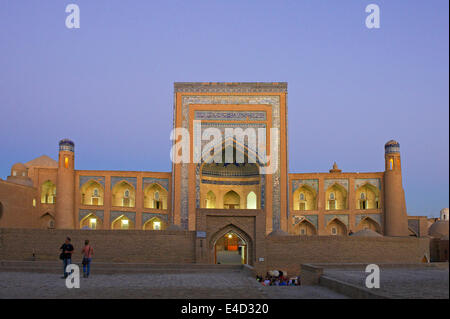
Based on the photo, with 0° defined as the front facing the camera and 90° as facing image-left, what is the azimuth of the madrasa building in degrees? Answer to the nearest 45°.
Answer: approximately 0°

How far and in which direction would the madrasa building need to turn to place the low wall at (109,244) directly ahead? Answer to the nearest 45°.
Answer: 0° — it already faces it
